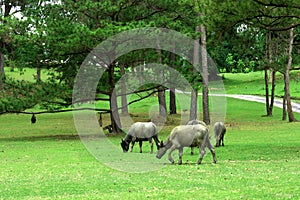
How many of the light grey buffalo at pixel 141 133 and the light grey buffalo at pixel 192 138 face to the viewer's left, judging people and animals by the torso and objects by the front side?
2

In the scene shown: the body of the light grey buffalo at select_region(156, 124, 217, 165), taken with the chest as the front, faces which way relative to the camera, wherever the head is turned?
to the viewer's left

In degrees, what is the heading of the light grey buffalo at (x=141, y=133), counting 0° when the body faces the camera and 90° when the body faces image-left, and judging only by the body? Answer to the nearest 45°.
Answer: approximately 90°
